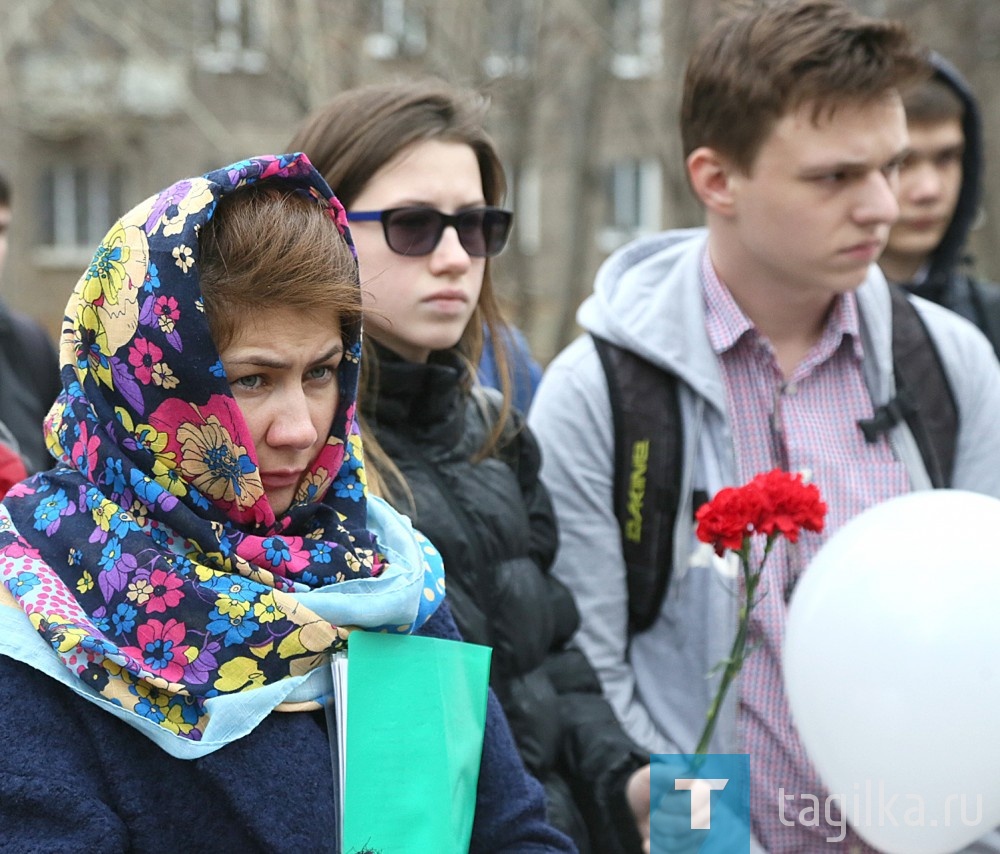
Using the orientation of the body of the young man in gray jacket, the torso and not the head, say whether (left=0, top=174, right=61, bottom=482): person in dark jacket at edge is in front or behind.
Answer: behind

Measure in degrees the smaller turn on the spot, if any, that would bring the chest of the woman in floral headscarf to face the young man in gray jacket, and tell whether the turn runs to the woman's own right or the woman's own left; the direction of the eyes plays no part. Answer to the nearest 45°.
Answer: approximately 90° to the woman's own left

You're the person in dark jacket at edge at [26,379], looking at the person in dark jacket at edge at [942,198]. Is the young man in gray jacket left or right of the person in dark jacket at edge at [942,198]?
right

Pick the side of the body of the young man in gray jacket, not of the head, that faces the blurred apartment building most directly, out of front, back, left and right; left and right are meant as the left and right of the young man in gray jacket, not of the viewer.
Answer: back

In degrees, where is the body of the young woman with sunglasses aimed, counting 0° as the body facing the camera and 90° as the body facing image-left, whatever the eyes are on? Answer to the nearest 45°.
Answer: approximately 315°

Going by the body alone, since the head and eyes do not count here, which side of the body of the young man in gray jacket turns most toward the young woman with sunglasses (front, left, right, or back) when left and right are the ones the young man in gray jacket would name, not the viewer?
right

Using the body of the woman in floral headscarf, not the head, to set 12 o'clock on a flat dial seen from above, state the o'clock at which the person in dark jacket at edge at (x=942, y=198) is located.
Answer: The person in dark jacket at edge is roughly at 9 o'clock from the woman in floral headscarf.

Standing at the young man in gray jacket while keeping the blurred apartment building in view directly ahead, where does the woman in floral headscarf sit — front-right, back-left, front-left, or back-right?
back-left

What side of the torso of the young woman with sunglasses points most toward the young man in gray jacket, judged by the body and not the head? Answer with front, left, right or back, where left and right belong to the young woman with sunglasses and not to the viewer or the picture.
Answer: left
